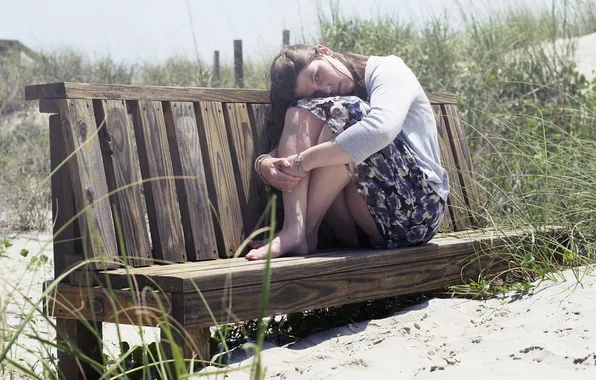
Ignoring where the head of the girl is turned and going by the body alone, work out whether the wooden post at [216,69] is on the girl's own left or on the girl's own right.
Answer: on the girl's own right

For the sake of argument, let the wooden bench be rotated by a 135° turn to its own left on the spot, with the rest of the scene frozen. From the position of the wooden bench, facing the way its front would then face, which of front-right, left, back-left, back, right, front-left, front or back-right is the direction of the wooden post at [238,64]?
front

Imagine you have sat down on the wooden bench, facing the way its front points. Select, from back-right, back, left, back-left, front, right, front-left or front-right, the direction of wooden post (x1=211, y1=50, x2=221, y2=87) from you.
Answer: back-left

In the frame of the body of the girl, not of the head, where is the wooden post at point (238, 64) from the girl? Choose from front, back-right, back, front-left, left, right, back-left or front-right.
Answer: right

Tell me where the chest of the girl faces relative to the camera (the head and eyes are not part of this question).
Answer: to the viewer's left
